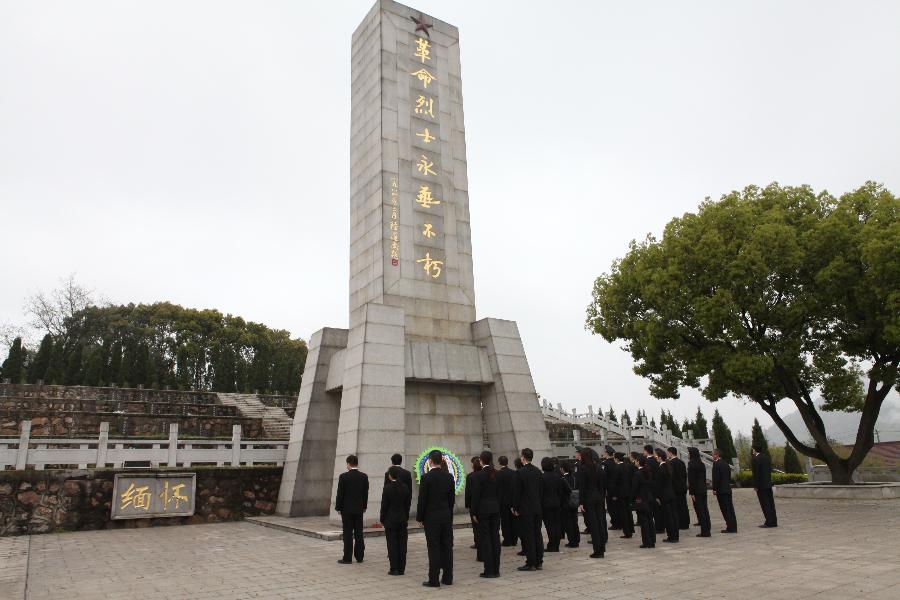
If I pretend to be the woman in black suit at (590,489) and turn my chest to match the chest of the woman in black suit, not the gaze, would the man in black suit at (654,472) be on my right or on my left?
on my right

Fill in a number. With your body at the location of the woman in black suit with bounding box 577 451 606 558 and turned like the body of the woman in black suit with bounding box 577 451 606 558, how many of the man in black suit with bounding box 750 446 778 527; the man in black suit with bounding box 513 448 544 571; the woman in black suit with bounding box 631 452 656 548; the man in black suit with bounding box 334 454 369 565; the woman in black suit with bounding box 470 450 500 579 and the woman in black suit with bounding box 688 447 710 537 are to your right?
3

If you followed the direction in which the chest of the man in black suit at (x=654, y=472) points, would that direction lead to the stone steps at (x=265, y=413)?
yes

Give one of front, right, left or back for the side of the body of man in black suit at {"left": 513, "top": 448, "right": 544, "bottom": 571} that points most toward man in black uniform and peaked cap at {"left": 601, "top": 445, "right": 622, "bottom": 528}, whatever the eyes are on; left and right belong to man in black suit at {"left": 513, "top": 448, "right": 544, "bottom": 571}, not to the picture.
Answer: right

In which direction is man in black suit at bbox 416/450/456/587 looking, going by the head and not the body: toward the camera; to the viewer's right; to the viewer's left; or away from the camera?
away from the camera

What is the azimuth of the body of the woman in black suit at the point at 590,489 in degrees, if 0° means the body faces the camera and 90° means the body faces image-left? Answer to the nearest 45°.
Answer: approximately 135°

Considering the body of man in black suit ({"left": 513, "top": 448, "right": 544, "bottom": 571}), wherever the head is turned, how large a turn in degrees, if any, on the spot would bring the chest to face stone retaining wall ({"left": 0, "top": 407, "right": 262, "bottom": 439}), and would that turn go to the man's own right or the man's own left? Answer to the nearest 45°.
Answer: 0° — they already face it

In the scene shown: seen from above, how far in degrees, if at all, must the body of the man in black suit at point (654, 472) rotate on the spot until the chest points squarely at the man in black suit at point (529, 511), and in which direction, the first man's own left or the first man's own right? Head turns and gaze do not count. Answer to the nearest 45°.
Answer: approximately 90° to the first man's own left

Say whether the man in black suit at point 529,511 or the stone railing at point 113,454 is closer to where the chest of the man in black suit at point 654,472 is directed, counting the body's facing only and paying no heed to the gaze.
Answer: the stone railing

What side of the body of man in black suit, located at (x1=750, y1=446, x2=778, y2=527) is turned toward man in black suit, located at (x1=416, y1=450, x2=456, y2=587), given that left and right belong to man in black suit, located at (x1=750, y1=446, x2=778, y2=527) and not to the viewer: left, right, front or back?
left

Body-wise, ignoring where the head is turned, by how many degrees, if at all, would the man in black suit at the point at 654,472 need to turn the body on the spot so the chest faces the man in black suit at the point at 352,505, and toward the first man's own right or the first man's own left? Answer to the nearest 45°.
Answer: approximately 90° to the first man's own left
